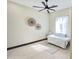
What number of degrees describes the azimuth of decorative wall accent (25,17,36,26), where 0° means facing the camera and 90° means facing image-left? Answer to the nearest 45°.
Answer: approximately 315°
